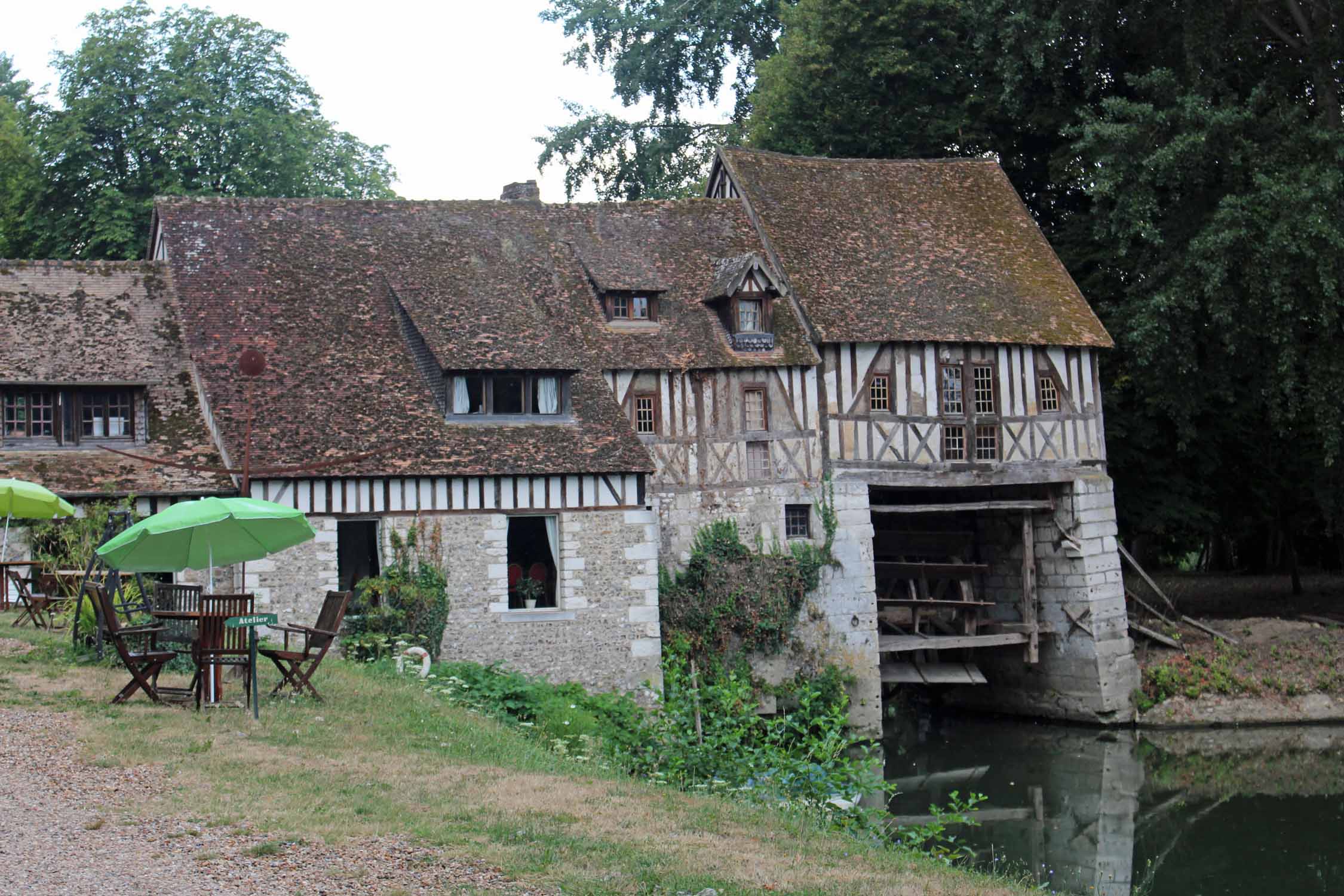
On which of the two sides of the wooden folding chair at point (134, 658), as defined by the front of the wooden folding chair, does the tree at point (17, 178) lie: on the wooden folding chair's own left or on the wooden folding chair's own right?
on the wooden folding chair's own left

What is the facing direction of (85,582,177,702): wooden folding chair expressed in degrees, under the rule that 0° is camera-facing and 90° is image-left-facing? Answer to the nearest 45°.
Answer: approximately 270°

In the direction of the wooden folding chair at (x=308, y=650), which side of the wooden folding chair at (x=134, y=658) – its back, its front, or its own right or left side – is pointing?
front

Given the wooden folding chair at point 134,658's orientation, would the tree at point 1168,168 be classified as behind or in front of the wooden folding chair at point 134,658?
in front

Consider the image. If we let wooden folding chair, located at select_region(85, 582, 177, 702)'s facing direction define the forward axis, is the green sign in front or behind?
in front

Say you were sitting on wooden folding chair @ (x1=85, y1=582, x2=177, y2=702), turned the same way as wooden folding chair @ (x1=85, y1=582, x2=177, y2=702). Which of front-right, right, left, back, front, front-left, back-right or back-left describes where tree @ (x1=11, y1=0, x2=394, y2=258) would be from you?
left

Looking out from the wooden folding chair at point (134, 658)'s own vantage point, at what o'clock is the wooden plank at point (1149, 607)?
The wooden plank is roughly at 11 o'clock from the wooden folding chair.

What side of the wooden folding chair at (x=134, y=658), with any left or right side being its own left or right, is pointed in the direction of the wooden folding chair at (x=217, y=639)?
front

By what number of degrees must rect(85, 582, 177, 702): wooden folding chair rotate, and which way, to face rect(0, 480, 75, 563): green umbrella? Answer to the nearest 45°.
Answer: approximately 90° to its left

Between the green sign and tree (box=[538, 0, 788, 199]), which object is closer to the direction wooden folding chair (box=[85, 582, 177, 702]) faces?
the green sign
